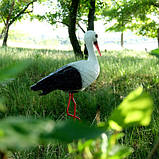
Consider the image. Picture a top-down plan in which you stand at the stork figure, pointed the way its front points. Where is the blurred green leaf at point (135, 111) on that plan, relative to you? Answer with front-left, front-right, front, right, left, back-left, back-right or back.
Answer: right

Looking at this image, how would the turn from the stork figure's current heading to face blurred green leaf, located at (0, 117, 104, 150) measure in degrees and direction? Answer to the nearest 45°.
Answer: approximately 90° to its right

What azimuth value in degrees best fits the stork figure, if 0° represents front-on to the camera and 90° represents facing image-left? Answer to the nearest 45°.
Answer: approximately 270°
